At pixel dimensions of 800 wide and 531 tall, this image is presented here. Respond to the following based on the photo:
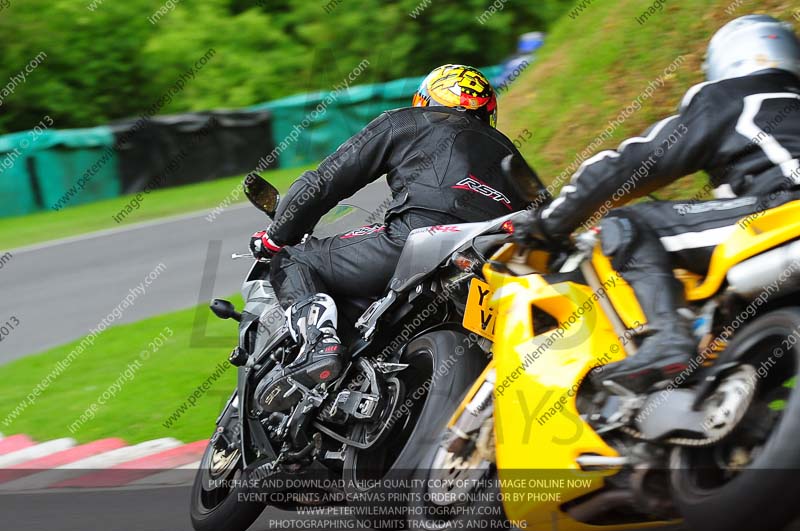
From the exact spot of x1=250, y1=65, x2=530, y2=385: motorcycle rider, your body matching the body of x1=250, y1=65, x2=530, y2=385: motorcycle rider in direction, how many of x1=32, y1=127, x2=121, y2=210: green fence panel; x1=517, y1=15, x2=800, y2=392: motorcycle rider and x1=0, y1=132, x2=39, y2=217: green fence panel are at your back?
1

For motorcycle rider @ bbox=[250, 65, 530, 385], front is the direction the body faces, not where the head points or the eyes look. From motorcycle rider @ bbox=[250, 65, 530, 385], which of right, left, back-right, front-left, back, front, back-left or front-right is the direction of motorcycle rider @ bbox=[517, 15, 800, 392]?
back

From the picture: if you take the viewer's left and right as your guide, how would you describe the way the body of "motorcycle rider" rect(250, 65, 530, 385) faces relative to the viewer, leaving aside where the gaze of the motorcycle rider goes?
facing away from the viewer and to the left of the viewer

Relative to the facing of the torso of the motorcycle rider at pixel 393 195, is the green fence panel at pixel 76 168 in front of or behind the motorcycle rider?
in front

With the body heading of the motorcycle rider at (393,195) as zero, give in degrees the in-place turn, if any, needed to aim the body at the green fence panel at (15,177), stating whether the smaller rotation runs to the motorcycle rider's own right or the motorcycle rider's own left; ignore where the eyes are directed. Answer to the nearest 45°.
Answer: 0° — they already face it

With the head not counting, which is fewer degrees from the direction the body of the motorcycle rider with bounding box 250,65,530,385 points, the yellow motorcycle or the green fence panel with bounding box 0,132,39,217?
the green fence panel

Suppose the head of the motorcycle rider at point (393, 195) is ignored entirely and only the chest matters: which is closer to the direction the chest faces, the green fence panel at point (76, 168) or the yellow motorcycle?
the green fence panel

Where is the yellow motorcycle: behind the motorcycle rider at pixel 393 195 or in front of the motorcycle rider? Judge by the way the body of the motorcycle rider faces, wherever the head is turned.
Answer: behind

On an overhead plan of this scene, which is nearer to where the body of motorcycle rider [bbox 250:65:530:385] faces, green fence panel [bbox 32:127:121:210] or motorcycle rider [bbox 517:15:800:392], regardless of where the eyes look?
the green fence panel
